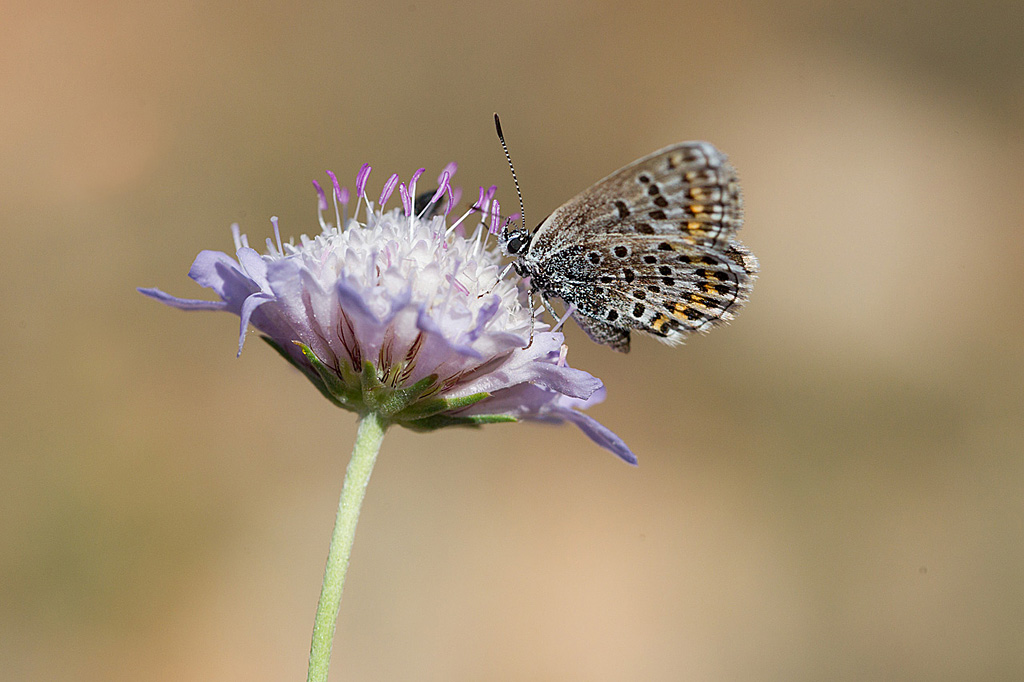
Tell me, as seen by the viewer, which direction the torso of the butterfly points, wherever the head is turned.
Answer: to the viewer's left
